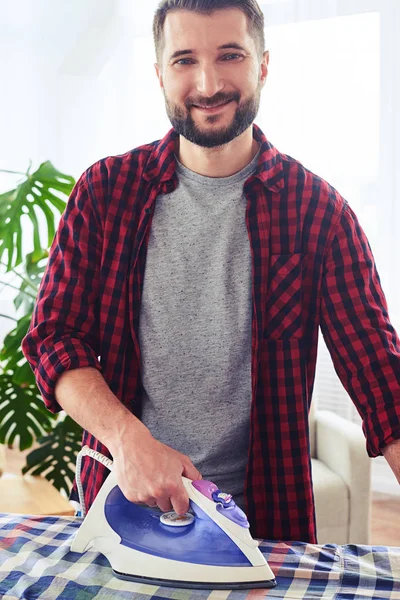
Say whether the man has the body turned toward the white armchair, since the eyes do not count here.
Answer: no

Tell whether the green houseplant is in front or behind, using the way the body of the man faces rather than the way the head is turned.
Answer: behind

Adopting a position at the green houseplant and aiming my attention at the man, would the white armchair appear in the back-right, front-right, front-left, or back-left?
front-left

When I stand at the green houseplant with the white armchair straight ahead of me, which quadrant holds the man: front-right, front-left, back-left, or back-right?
front-right

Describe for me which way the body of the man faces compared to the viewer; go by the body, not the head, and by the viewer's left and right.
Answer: facing the viewer

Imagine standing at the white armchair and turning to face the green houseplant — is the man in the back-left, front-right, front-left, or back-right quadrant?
front-left

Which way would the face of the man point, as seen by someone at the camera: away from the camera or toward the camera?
toward the camera
